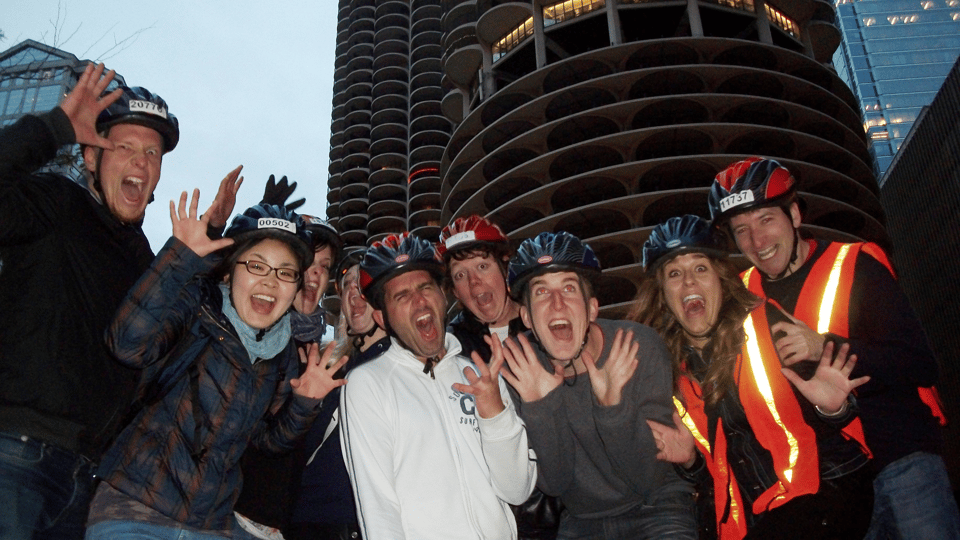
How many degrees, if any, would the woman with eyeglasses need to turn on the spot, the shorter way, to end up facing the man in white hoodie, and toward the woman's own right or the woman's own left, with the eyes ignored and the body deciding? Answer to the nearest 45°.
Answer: approximately 45° to the woman's own left

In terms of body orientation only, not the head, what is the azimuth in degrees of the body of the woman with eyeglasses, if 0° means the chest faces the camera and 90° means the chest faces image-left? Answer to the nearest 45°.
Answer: approximately 315°
